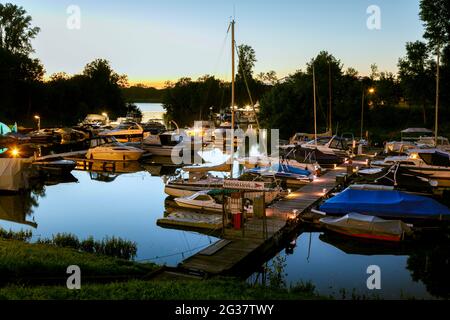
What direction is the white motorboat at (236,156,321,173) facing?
to the viewer's left

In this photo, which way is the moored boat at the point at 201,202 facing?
to the viewer's left

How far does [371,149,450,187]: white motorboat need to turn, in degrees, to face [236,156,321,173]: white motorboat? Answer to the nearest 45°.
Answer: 0° — it already faces it

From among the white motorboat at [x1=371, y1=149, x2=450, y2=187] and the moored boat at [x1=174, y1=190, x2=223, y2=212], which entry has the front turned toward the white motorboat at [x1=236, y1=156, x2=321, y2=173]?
the white motorboat at [x1=371, y1=149, x2=450, y2=187]

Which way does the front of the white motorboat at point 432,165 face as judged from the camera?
facing to the left of the viewer
